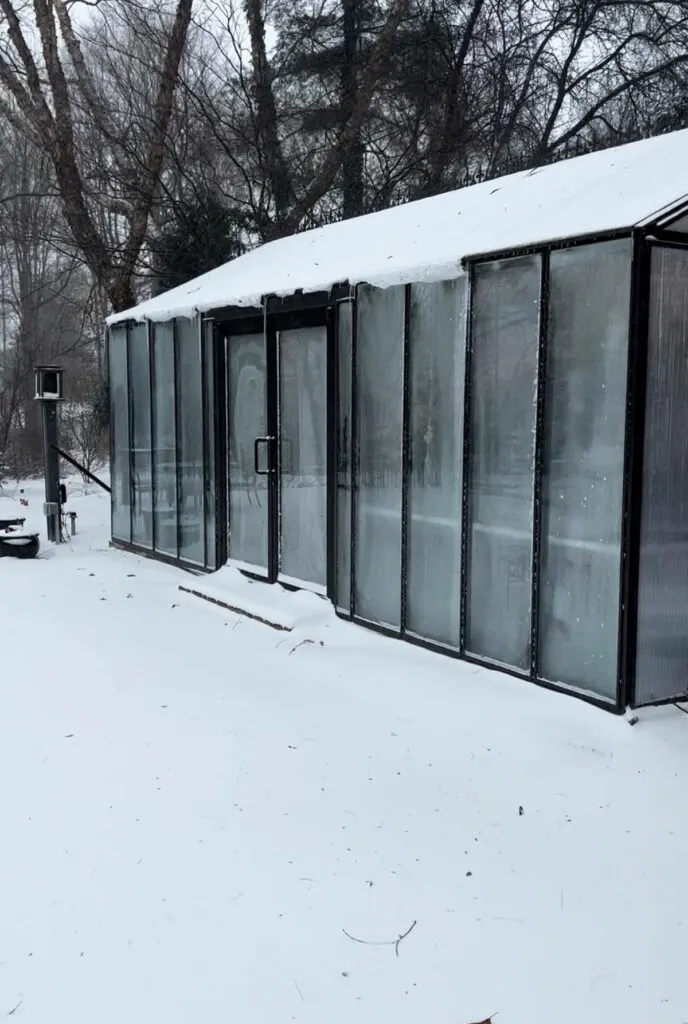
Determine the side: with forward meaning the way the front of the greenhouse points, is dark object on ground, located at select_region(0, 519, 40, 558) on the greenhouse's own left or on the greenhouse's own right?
on the greenhouse's own right

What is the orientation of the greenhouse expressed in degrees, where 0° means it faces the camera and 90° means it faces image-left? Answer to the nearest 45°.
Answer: approximately 45°

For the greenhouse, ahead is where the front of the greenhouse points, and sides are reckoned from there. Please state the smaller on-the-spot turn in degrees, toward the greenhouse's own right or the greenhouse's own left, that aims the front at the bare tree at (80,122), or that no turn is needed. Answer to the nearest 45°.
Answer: approximately 90° to the greenhouse's own right

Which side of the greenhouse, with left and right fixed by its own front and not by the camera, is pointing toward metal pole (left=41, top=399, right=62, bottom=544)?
right

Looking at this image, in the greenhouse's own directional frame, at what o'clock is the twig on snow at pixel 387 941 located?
The twig on snow is roughly at 11 o'clock from the greenhouse.

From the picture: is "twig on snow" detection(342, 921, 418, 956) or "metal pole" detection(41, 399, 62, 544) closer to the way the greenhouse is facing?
the twig on snow

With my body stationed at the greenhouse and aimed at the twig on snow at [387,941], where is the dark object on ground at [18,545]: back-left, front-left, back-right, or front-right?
back-right

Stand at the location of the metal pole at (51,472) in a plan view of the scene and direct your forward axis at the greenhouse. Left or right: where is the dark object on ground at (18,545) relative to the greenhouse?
right
